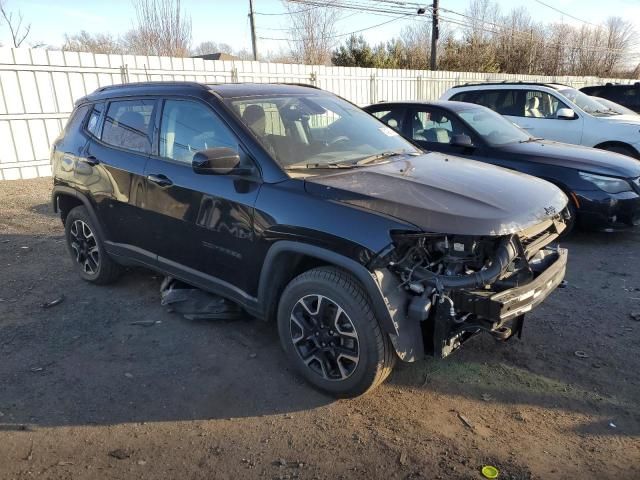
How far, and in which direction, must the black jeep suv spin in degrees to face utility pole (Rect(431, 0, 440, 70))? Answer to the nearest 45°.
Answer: approximately 135° to its left

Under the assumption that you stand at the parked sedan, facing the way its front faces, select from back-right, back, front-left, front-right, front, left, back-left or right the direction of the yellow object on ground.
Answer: front-right

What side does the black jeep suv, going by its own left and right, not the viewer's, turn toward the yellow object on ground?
front

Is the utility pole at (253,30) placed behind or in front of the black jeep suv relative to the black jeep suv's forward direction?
behind

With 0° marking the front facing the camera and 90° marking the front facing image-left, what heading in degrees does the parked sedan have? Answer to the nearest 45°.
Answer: approximately 315°

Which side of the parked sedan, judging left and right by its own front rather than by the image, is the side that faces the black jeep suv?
right

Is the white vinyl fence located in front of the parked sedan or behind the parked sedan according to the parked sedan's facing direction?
behind

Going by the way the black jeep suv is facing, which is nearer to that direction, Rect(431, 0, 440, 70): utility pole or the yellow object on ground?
the yellow object on ground

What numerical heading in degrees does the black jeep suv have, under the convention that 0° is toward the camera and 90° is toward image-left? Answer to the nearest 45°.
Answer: approximately 315°

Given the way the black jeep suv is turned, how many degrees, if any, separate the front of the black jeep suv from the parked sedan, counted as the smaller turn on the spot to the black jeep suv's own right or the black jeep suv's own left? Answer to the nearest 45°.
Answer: approximately 90° to the black jeep suv's own left

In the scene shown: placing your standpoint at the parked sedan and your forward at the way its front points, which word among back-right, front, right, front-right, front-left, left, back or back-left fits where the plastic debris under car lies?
right

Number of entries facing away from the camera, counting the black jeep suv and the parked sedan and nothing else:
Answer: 0
